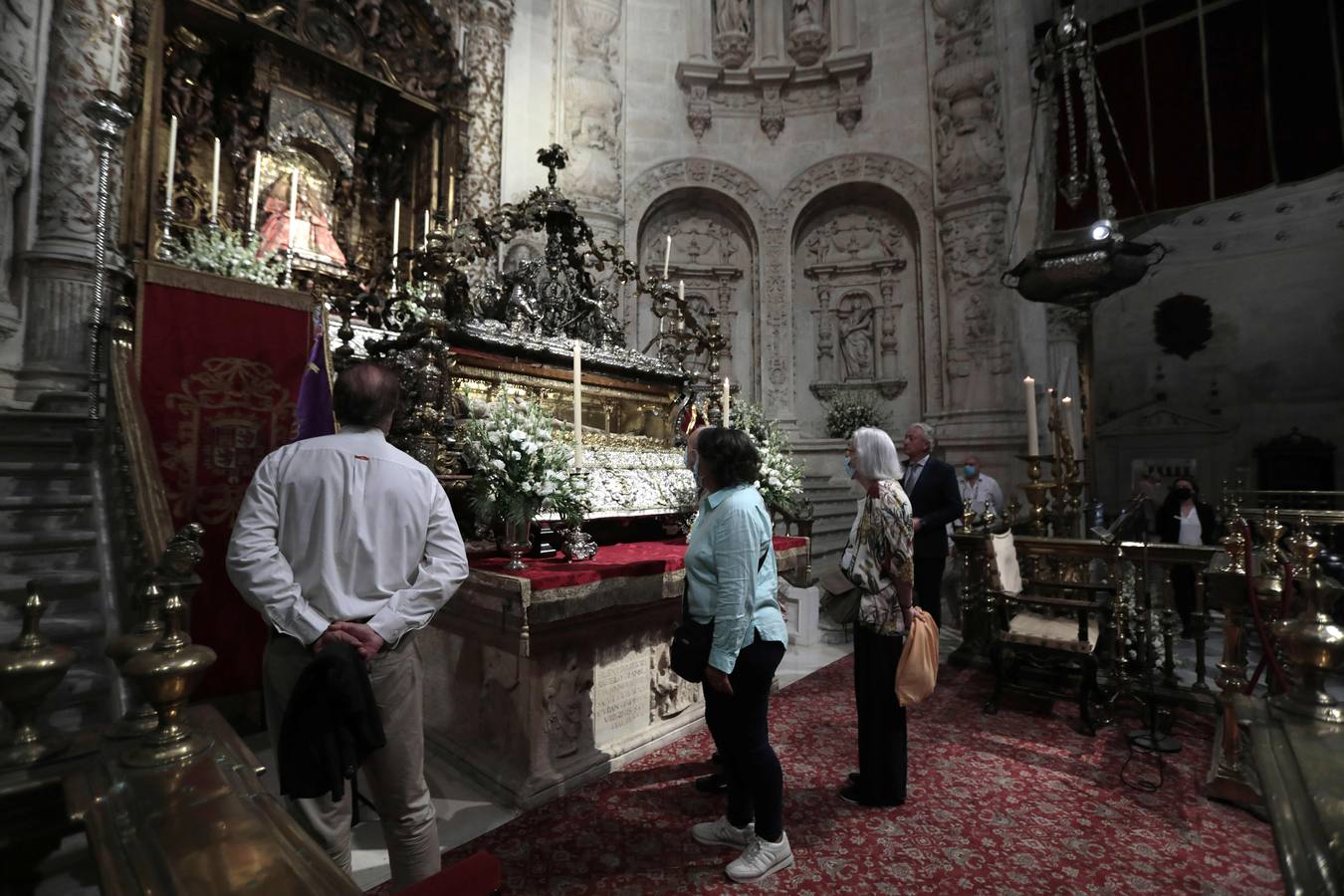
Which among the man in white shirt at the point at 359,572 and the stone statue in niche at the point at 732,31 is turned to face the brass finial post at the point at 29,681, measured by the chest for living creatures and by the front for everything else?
the stone statue in niche

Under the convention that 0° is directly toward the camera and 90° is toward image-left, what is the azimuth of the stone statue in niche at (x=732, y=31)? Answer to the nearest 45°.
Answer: approximately 0°

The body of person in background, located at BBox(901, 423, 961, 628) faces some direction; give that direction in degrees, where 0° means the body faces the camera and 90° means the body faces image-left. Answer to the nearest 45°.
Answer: approximately 45°

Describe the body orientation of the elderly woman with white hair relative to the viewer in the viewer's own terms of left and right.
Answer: facing to the left of the viewer

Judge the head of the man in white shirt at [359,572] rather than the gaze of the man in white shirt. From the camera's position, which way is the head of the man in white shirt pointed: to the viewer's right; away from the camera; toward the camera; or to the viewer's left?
away from the camera

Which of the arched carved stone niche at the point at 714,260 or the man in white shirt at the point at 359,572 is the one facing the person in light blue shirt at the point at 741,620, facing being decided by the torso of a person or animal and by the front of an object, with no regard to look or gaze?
the arched carved stone niche

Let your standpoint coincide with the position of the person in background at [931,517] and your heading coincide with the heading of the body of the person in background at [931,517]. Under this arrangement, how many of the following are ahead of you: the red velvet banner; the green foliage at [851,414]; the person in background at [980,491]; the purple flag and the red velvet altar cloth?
3

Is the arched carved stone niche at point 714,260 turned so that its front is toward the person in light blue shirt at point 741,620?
yes

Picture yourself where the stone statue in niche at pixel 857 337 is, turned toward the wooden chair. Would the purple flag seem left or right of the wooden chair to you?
right

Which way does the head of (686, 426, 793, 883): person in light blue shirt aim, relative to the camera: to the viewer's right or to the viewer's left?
to the viewer's left
